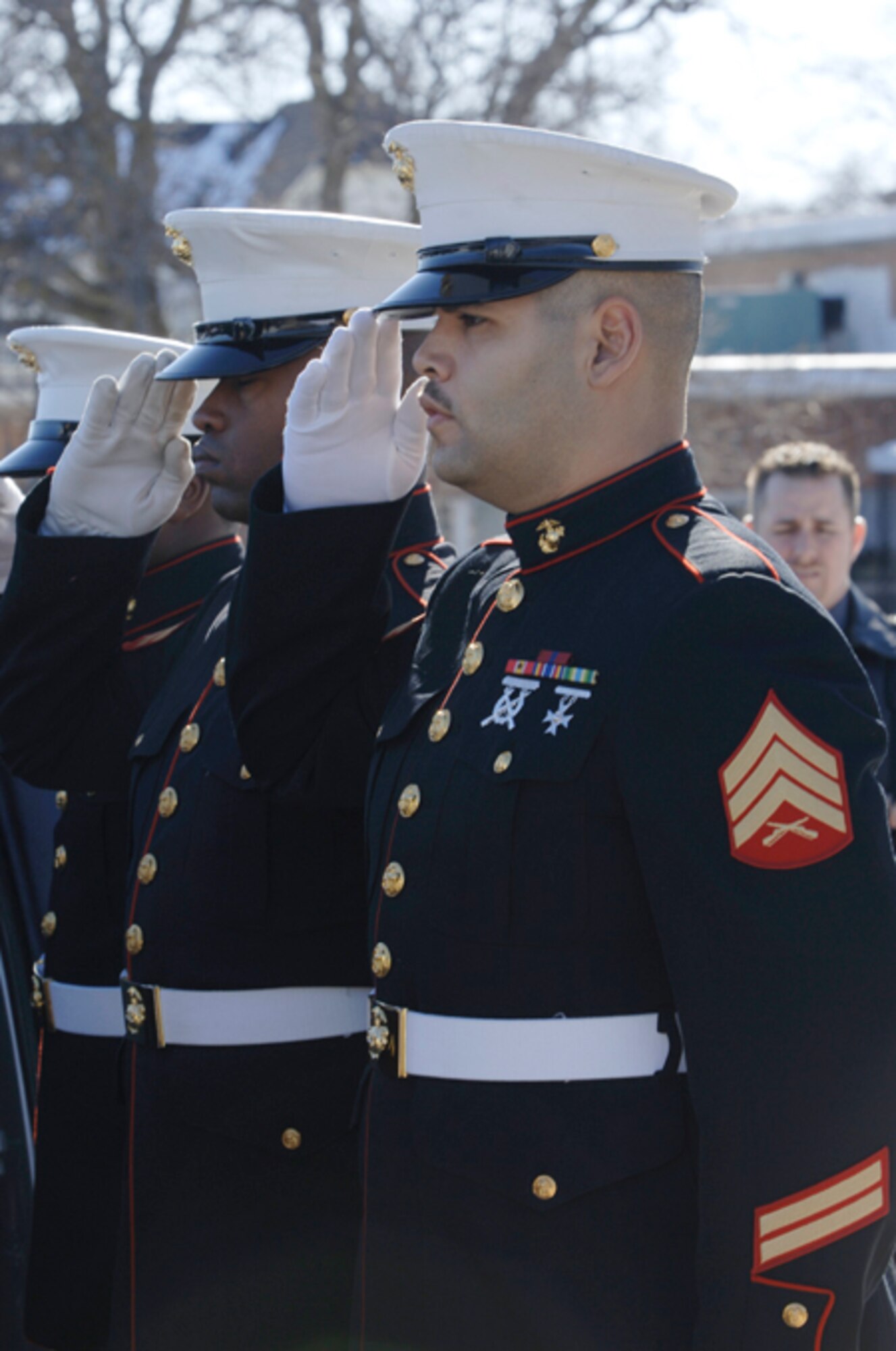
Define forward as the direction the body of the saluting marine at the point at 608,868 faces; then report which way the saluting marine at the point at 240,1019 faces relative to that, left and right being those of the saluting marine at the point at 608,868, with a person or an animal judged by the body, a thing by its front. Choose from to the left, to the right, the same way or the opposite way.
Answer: the same way

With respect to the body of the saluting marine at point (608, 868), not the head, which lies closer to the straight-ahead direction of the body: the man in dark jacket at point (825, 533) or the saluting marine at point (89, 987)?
the saluting marine

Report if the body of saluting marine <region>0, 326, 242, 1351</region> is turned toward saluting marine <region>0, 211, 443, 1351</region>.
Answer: no

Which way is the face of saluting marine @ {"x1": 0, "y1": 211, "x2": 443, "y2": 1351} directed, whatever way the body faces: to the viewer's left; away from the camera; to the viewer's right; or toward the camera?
to the viewer's left

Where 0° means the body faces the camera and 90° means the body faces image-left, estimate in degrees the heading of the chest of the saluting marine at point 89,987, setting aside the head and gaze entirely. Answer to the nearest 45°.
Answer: approximately 90°

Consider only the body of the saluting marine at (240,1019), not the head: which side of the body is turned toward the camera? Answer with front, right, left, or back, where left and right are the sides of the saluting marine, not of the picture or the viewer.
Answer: left

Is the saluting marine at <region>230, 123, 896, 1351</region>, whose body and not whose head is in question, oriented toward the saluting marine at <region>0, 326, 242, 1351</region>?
no

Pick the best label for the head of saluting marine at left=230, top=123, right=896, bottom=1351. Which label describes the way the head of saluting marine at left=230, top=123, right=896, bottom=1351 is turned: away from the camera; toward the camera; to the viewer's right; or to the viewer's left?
to the viewer's left

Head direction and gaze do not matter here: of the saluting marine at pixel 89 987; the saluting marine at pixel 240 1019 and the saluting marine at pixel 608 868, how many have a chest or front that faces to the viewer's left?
3

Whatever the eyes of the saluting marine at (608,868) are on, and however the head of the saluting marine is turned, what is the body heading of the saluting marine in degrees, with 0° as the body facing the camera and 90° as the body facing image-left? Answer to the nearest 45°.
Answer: approximately 90°

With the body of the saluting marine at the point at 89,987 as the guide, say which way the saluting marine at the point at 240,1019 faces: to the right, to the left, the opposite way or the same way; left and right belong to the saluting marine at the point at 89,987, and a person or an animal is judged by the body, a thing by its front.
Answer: the same way

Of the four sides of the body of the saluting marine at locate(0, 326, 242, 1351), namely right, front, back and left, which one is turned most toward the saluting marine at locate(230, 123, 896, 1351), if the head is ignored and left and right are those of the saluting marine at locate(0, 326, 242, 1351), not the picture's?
left
